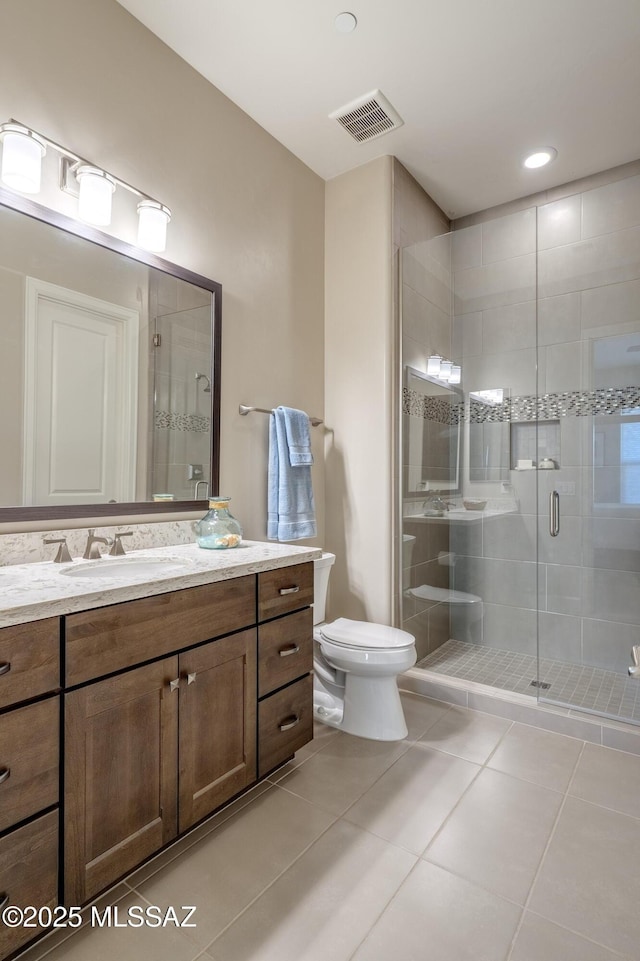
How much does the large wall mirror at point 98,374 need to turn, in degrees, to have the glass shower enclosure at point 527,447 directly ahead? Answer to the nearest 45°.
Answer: approximately 45° to its left

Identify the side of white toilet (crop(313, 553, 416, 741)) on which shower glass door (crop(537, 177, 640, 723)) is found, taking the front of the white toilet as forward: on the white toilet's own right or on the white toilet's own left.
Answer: on the white toilet's own left

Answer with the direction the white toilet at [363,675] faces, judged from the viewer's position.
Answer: facing the viewer and to the right of the viewer

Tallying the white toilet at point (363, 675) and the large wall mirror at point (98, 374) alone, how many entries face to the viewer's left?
0

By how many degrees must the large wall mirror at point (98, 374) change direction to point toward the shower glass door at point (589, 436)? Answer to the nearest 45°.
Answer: approximately 45° to its left

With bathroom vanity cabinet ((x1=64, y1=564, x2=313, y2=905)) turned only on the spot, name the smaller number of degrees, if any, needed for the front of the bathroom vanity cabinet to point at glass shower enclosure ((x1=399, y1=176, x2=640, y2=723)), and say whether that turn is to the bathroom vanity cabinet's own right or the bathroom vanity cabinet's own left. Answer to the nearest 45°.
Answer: approximately 90° to the bathroom vanity cabinet's own left

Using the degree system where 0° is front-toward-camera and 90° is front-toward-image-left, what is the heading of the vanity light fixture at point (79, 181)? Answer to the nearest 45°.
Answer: approximately 315°
